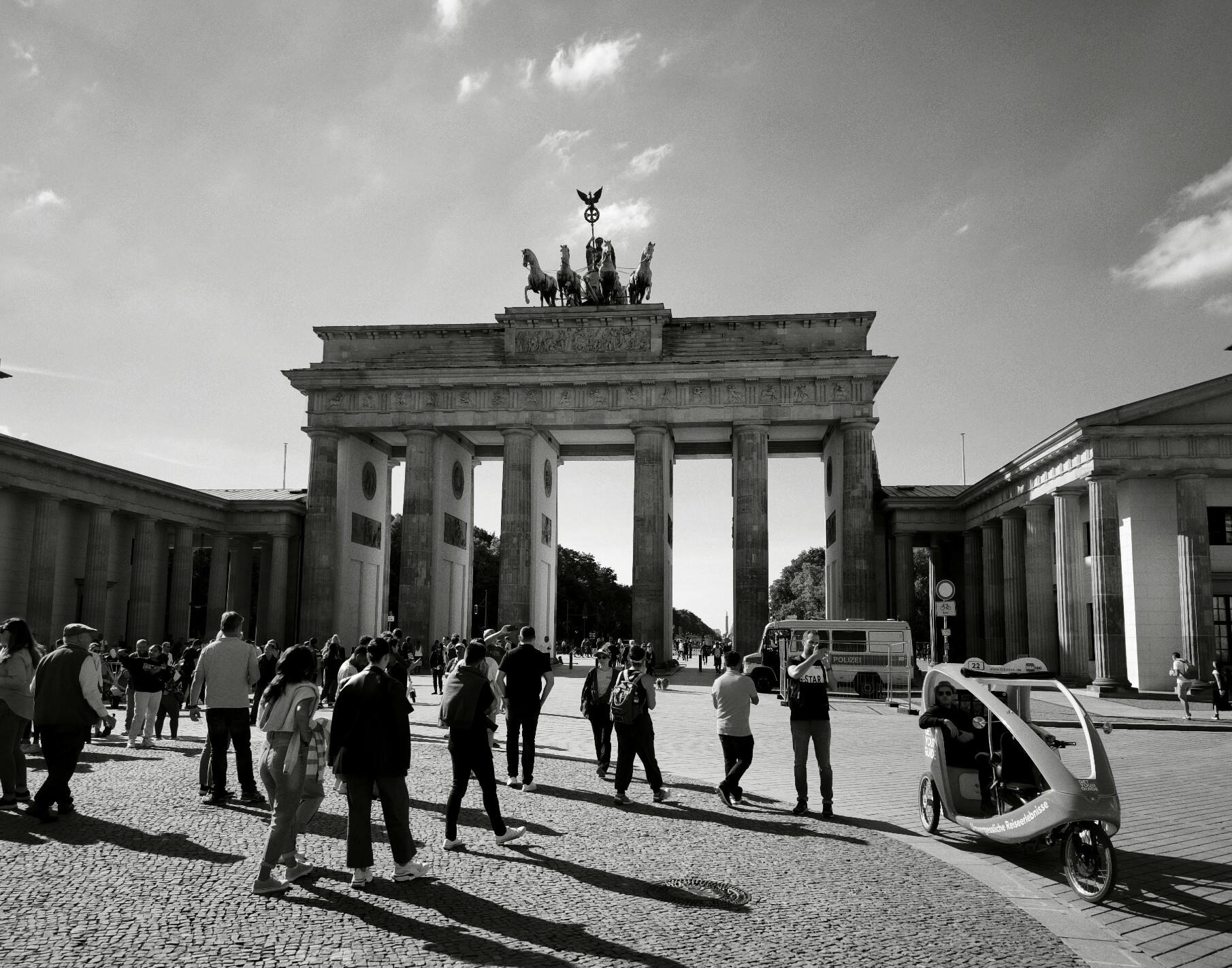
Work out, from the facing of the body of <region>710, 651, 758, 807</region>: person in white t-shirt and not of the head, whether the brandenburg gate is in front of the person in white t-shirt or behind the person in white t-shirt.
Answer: in front

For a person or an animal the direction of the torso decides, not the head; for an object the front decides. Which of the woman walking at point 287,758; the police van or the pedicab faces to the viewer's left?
the police van

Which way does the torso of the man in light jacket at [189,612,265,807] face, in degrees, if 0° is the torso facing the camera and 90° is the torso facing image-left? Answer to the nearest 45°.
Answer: approximately 180°

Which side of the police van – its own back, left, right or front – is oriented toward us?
left

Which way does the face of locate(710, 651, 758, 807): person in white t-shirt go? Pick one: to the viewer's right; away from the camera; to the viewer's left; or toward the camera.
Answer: away from the camera

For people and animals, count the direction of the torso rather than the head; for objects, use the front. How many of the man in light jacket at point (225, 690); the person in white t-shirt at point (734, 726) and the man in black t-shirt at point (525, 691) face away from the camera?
3

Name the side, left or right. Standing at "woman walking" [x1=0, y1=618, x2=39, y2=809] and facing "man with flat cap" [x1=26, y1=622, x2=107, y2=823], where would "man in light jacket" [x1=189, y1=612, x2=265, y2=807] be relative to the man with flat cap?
left

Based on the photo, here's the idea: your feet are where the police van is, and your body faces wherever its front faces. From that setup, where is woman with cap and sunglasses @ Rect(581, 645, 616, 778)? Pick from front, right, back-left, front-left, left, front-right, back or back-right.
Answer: left

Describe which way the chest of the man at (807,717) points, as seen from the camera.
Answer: toward the camera

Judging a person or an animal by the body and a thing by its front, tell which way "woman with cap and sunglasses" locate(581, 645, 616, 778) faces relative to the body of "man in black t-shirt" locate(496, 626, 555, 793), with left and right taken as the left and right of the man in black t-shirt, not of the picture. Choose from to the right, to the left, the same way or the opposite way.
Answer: the opposite way

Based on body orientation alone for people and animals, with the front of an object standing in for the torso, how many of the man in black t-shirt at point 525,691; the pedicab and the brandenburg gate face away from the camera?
1

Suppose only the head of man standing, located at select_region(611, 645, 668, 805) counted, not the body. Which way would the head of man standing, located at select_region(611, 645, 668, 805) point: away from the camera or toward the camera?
away from the camera

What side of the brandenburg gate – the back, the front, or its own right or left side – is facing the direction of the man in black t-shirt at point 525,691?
front

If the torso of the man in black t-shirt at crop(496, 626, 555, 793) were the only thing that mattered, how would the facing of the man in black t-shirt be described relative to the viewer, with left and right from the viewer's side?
facing away from the viewer

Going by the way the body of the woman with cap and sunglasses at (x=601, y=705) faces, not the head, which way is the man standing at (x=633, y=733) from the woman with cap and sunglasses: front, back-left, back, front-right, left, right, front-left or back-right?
front

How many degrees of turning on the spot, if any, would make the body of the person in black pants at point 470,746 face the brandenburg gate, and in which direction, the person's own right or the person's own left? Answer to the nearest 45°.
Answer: approximately 45° to the person's own left

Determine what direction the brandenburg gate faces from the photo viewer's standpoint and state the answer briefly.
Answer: facing the viewer
